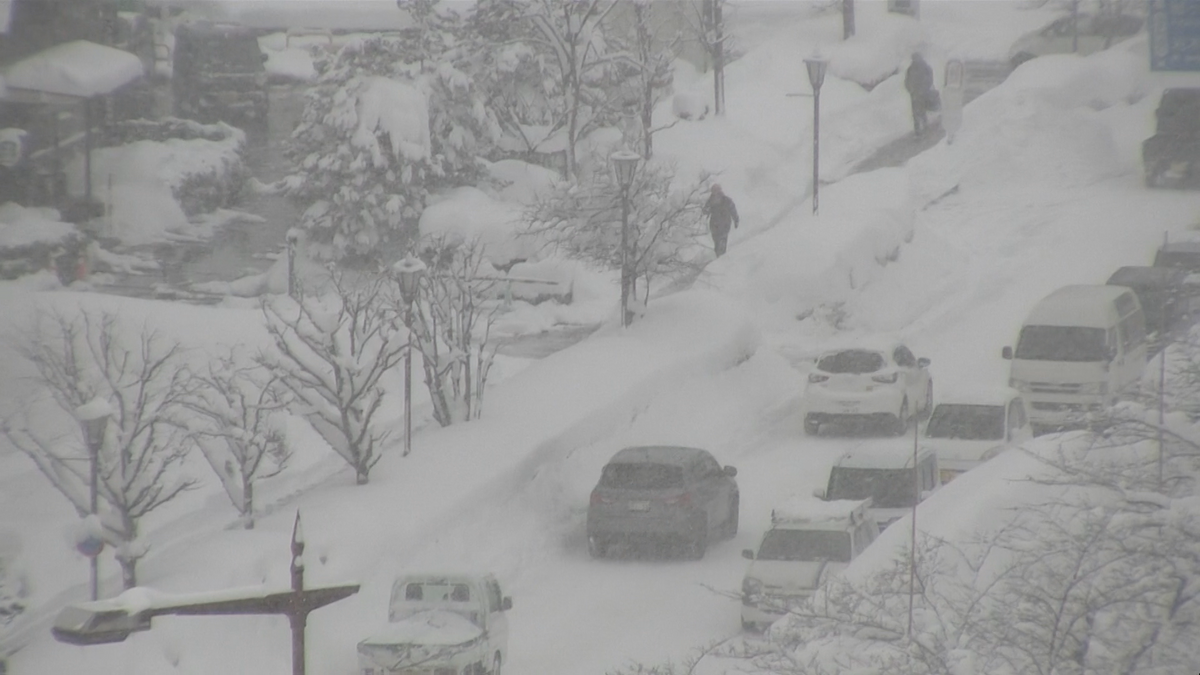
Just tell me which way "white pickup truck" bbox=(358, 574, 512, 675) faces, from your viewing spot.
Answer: facing away from the viewer and to the right of the viewer

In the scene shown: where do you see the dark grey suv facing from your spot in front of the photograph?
facing away from the viewer and to the right of the viewer

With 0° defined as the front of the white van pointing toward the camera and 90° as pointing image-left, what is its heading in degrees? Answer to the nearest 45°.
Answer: approximately 45°

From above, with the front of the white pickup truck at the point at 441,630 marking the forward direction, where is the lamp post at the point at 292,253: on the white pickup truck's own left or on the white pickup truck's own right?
on the white pickup truck's own left

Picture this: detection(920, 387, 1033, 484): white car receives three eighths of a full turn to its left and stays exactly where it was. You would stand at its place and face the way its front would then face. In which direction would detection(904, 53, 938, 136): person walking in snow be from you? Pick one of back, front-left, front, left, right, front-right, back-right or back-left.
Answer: left

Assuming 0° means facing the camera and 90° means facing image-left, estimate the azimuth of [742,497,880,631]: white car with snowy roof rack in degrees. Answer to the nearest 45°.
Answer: approximately 45°

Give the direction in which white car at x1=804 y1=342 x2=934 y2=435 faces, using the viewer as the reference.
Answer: facing away from the viewer and to the right of the viewer

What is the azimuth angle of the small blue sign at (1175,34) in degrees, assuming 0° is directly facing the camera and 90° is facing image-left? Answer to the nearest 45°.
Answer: approximately 0°
